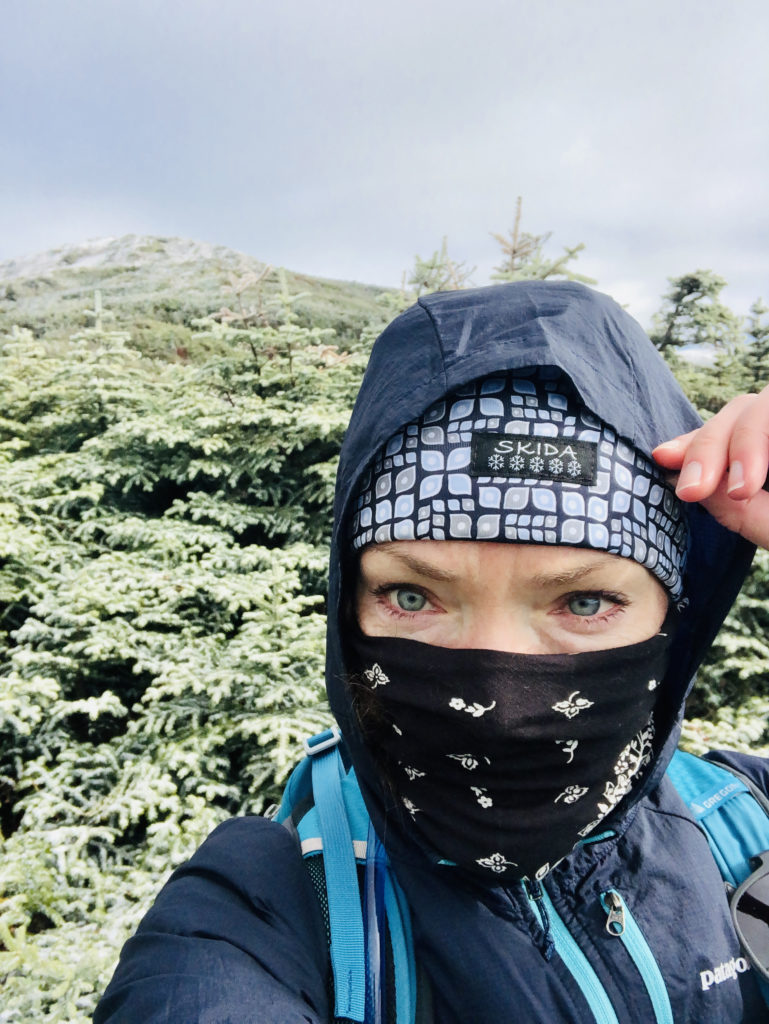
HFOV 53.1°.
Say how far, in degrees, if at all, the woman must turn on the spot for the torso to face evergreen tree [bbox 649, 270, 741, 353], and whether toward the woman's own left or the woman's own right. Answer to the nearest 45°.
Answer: approximately 180°

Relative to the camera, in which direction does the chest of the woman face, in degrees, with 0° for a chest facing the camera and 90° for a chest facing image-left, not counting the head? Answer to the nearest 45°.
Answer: approximately 0°
